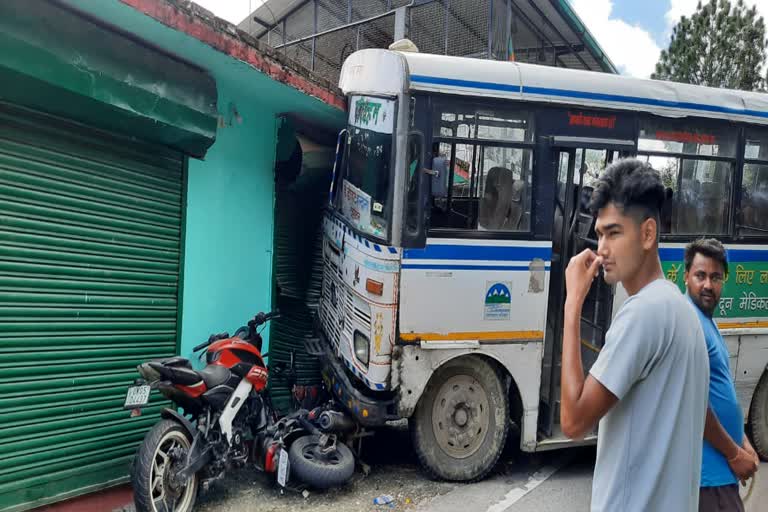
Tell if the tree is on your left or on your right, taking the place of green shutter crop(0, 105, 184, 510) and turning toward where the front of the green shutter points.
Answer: on your left

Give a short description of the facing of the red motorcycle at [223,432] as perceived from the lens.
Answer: facing away from the viewer and to the right of the viewer

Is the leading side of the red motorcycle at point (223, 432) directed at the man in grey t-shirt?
no

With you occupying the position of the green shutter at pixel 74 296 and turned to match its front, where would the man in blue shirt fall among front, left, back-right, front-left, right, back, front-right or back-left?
front

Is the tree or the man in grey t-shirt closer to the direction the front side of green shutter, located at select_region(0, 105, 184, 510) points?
the man in grey t-shirt

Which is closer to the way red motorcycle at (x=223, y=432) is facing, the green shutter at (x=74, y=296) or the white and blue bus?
the white and blue bus

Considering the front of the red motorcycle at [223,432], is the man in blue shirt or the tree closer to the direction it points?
the tree

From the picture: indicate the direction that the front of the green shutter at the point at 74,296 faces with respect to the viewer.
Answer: facing the viewer and to the right of the viewer

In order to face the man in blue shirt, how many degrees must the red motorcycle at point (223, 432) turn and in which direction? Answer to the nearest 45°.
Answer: approximately 90° to its right

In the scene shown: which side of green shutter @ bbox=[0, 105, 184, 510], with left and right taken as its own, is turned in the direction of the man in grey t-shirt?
front

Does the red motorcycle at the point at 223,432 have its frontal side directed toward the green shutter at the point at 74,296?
no

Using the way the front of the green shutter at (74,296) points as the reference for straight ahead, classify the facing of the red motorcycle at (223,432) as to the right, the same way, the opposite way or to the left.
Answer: to the left

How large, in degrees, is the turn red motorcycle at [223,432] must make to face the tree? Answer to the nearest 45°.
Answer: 0° — it already faces it

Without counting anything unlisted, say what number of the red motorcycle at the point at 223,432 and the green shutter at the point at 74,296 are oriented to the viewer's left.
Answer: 0
